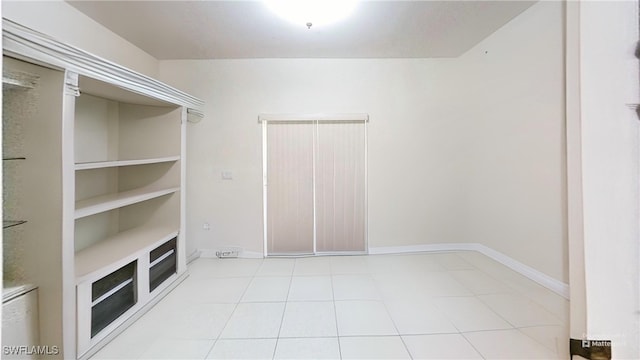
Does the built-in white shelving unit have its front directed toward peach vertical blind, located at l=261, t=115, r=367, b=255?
no

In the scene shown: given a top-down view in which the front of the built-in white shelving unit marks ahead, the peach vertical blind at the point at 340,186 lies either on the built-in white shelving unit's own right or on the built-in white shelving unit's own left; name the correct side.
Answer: on the built-in white shelving unit's own left

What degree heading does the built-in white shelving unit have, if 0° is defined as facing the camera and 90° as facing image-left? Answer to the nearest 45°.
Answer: approximately 315°
